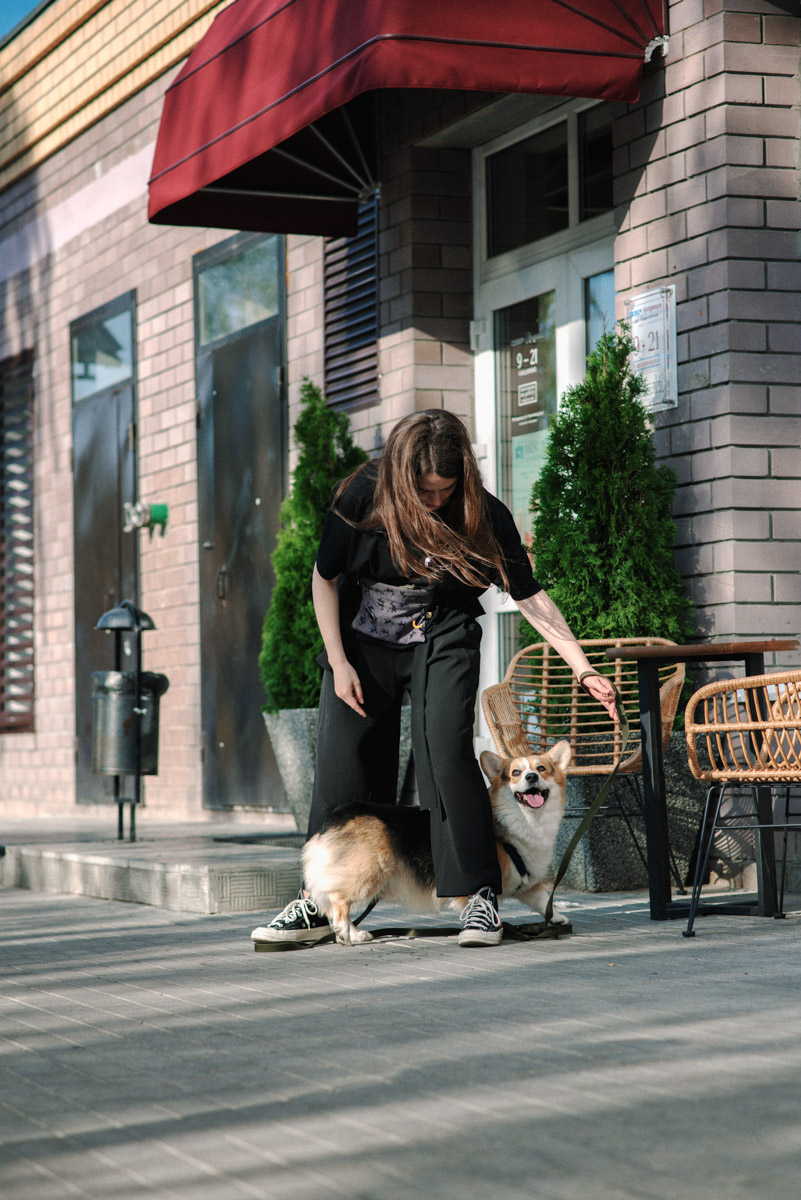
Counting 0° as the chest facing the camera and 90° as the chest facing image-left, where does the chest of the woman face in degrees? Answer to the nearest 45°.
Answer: approximately 0°

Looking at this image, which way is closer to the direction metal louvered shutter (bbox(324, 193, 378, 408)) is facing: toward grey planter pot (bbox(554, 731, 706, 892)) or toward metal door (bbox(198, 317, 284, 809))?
the grey planter pot

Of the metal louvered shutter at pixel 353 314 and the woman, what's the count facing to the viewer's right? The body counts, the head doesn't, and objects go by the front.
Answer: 0

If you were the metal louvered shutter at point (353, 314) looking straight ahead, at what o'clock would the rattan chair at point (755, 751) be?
The rattan chair is roughly at 10 o'clock from the metal louvered shutter.

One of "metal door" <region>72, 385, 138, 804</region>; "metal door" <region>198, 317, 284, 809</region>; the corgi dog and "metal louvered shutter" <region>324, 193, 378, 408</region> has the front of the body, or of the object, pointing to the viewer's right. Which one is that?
the corgi dog

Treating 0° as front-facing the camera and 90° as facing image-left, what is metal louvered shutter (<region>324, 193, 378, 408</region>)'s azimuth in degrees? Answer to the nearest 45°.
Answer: approximately 45°

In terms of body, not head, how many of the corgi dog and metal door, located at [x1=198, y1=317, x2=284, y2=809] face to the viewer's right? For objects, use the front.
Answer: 1

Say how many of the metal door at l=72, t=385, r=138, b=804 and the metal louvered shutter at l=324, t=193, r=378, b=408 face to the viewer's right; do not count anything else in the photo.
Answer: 0

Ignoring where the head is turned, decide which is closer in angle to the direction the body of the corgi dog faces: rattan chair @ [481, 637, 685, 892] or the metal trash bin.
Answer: the rattan chair

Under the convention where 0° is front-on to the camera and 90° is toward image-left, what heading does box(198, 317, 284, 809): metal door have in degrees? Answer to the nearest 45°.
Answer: approximately 45°

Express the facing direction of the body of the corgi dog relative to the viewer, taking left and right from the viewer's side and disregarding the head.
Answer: facing to the right of the viewer
